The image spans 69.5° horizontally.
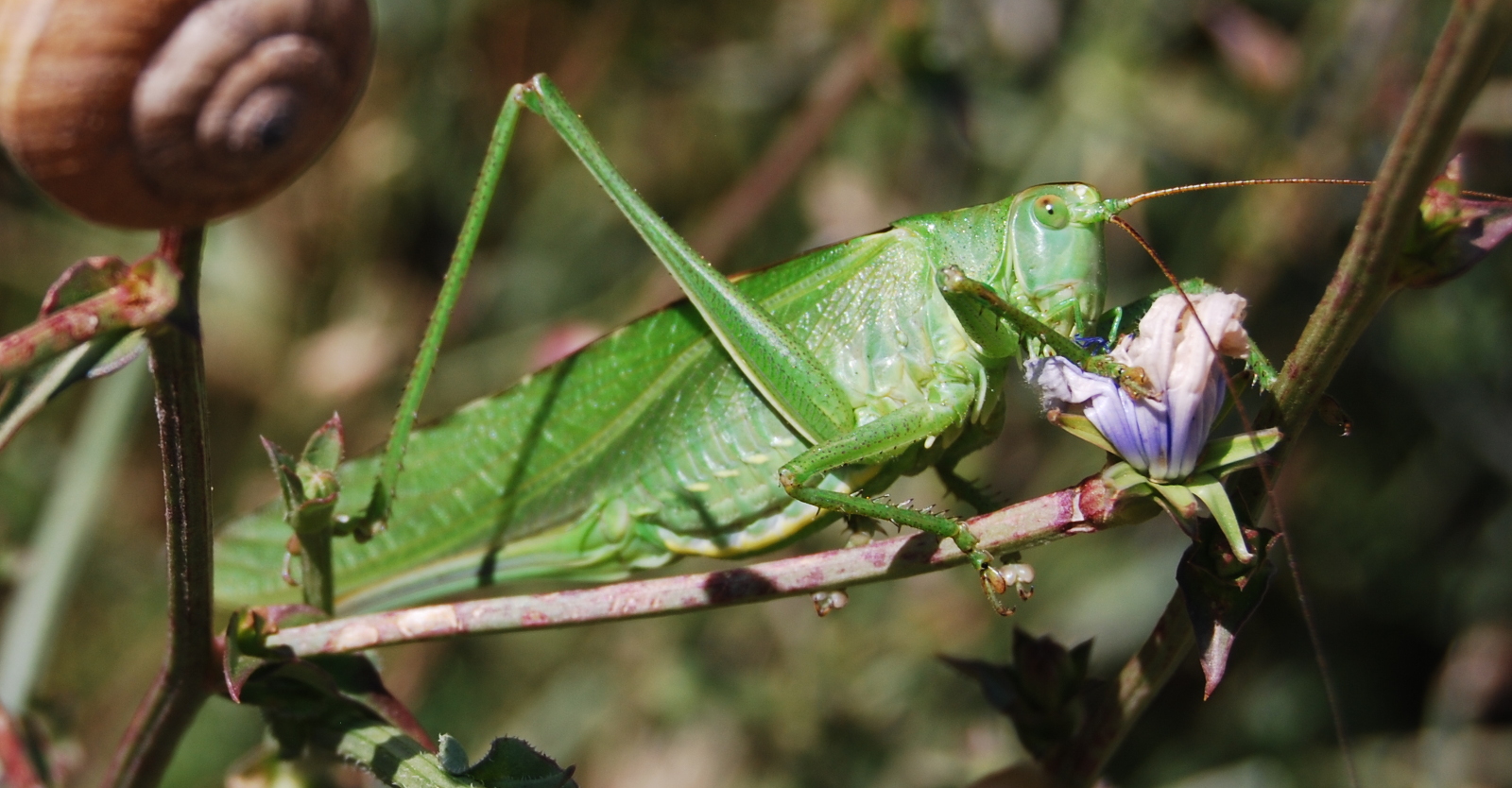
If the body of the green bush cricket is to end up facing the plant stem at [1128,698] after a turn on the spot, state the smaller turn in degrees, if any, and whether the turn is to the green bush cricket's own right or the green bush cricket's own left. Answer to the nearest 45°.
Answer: approximately 45° to the green bush cricket's own right

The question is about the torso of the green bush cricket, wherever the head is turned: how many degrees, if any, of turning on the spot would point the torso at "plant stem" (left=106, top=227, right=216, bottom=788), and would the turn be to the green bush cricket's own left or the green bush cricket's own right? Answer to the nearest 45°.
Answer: approximately 135° to the green bush cricket's own right

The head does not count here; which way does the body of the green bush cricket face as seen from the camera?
to the viewer's right
